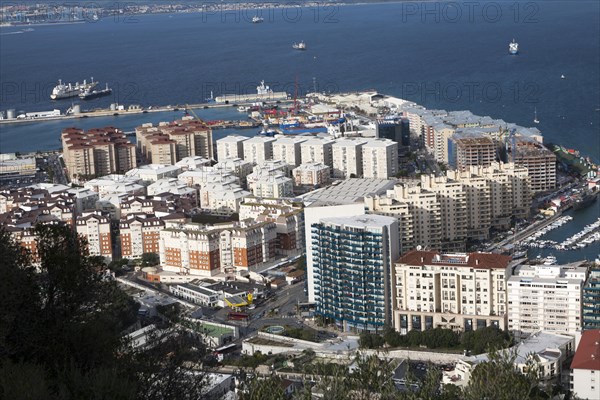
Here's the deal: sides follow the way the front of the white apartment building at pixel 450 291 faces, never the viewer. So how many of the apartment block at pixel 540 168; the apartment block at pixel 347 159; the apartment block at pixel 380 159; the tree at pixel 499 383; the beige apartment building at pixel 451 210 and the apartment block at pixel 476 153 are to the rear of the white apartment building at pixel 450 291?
5

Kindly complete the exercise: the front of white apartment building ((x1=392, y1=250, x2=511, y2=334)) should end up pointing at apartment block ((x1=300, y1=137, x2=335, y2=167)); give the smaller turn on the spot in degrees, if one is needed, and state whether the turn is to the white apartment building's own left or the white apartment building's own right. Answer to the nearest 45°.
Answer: approximately 180°

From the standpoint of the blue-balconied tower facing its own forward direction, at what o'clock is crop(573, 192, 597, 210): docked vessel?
The docked vessel is roughly at 7 o'clock from the blue-balconied tower.

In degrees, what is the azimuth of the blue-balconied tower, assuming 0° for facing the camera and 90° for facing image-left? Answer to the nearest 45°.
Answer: approximately 0°

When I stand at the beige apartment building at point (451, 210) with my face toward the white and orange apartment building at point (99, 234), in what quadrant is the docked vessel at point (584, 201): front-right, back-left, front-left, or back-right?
back-right

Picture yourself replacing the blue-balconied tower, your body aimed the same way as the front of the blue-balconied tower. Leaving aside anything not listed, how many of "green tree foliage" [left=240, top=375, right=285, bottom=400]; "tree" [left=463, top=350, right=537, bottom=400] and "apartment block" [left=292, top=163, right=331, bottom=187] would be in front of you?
2

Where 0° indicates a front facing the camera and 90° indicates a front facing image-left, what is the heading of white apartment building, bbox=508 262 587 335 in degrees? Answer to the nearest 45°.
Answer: approximately 0°

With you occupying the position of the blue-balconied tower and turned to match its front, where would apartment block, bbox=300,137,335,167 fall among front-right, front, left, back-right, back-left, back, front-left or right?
back

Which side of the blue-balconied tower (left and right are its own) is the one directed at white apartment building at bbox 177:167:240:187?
back

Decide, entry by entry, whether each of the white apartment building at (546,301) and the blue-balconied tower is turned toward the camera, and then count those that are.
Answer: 2
